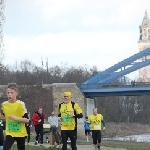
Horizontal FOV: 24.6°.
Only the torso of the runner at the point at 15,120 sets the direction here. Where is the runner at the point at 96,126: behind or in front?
behind

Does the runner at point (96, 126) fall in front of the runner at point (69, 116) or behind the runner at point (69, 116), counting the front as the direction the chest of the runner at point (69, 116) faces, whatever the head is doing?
behind

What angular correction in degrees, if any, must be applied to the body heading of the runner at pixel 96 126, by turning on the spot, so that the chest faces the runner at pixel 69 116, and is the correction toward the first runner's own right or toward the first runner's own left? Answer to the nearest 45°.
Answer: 0° — they already face them

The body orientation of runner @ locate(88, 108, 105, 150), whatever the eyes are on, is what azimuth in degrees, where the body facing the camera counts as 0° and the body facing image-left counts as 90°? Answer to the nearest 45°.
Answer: approximately 0°

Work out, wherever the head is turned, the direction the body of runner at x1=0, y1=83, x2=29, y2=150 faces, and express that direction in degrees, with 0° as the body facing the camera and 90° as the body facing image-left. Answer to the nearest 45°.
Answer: approximately 45°

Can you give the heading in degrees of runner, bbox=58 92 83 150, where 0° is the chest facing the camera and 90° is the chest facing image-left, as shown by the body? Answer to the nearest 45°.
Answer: approximately 45°

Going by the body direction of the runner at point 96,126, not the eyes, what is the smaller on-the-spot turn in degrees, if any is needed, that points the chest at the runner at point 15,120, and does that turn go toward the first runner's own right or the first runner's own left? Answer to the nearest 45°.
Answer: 0° — they already face them
